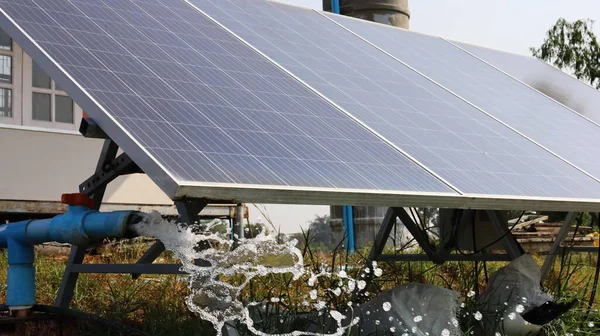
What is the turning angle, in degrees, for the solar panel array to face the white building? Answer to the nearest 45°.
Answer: approximately 180°

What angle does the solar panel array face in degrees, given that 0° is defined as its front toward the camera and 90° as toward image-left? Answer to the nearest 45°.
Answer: approximately 315°

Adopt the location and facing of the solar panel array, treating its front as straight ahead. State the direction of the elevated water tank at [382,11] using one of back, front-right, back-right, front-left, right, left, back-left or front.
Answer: back-left

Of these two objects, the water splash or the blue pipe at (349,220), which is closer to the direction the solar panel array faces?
the water splash

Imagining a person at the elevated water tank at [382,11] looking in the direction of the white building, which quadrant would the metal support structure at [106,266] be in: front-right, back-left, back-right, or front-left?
front-left
